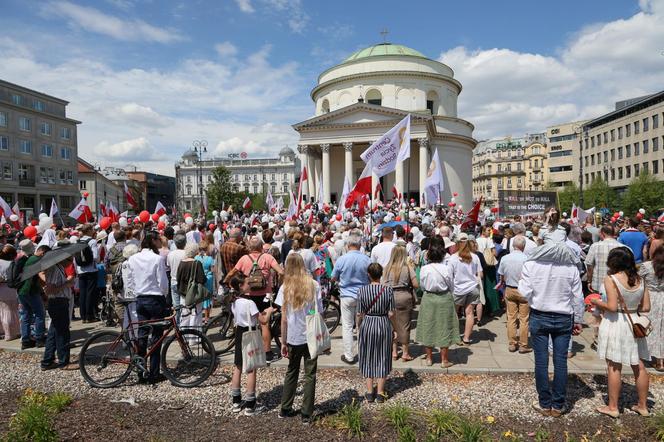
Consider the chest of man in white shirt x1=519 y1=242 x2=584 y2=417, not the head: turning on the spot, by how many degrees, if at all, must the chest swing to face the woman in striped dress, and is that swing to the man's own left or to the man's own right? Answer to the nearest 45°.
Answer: approximately 90° to the man's own left

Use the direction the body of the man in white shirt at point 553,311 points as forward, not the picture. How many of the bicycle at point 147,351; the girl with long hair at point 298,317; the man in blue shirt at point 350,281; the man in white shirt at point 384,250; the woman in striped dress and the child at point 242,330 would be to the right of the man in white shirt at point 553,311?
0

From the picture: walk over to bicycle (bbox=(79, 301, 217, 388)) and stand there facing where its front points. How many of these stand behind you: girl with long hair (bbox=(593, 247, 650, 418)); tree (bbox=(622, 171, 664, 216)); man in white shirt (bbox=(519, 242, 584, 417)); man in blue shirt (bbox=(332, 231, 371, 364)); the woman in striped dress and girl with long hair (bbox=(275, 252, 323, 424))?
0

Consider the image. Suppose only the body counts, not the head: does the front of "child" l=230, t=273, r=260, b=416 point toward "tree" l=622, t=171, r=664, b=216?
yes

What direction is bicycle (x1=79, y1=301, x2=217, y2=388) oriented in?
to the viewer's right

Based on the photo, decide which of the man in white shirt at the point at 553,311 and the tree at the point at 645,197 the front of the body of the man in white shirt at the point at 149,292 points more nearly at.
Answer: the tree

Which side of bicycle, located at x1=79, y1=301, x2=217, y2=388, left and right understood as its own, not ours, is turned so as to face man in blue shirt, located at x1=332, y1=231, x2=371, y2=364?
front

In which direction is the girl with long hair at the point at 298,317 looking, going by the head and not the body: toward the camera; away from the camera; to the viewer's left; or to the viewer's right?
away from the camera

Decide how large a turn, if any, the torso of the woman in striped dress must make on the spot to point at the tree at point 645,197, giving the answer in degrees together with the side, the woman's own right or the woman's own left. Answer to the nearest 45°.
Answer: approximately 45° to the woman's own right

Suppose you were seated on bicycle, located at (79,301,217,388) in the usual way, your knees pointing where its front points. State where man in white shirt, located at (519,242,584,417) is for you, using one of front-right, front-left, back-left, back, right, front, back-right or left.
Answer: front-right

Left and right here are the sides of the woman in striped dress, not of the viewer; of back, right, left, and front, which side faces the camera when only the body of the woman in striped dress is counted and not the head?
back

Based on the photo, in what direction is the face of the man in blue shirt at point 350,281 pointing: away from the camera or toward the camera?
away from the camera

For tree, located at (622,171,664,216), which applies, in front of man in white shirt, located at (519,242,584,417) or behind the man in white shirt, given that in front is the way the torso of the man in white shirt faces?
in front

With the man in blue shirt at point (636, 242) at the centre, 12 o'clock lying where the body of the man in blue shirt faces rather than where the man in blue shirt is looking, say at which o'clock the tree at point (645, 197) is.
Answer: The tree is roughly at 12 o'clock from the man in blue shirt.

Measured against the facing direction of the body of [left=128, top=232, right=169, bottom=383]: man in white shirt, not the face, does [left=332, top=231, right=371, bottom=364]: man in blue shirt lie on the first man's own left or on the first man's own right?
on the first man's own right

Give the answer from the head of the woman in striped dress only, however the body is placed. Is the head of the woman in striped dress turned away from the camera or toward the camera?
away from the camera

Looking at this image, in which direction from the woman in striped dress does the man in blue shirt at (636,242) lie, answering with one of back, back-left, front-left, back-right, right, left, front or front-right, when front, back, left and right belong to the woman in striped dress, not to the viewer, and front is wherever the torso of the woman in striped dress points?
front-right

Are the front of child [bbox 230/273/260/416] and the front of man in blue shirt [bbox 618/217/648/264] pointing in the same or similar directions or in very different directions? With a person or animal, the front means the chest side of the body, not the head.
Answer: same or similar directions

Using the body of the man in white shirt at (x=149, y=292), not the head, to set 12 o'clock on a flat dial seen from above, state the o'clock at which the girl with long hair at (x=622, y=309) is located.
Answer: The girl with long hair is roughly at 4 o'clock from the man in white shirt.

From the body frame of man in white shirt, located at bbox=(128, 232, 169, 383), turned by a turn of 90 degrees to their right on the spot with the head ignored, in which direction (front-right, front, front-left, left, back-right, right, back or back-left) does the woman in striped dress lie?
front-right

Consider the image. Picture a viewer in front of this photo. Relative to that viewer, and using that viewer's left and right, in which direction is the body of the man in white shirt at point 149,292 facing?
facing away from the viewer

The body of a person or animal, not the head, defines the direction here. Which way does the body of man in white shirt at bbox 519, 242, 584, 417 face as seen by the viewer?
away from the camera

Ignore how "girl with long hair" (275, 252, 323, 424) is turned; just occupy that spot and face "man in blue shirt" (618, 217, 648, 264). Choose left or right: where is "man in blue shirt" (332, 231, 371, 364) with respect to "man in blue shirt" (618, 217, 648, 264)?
left
